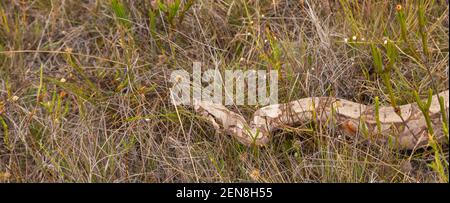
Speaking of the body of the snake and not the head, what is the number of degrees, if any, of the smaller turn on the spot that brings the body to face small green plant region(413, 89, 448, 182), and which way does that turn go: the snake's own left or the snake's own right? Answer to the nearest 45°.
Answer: approximately 135° to the snake's own left

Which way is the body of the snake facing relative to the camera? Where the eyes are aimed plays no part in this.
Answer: to the viewer's left
